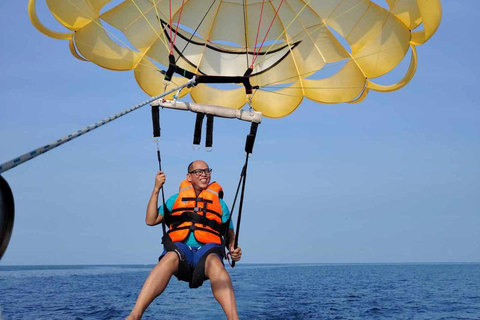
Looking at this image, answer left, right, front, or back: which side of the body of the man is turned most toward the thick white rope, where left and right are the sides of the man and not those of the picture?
front

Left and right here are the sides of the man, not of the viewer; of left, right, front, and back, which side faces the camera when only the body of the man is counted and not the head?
front
